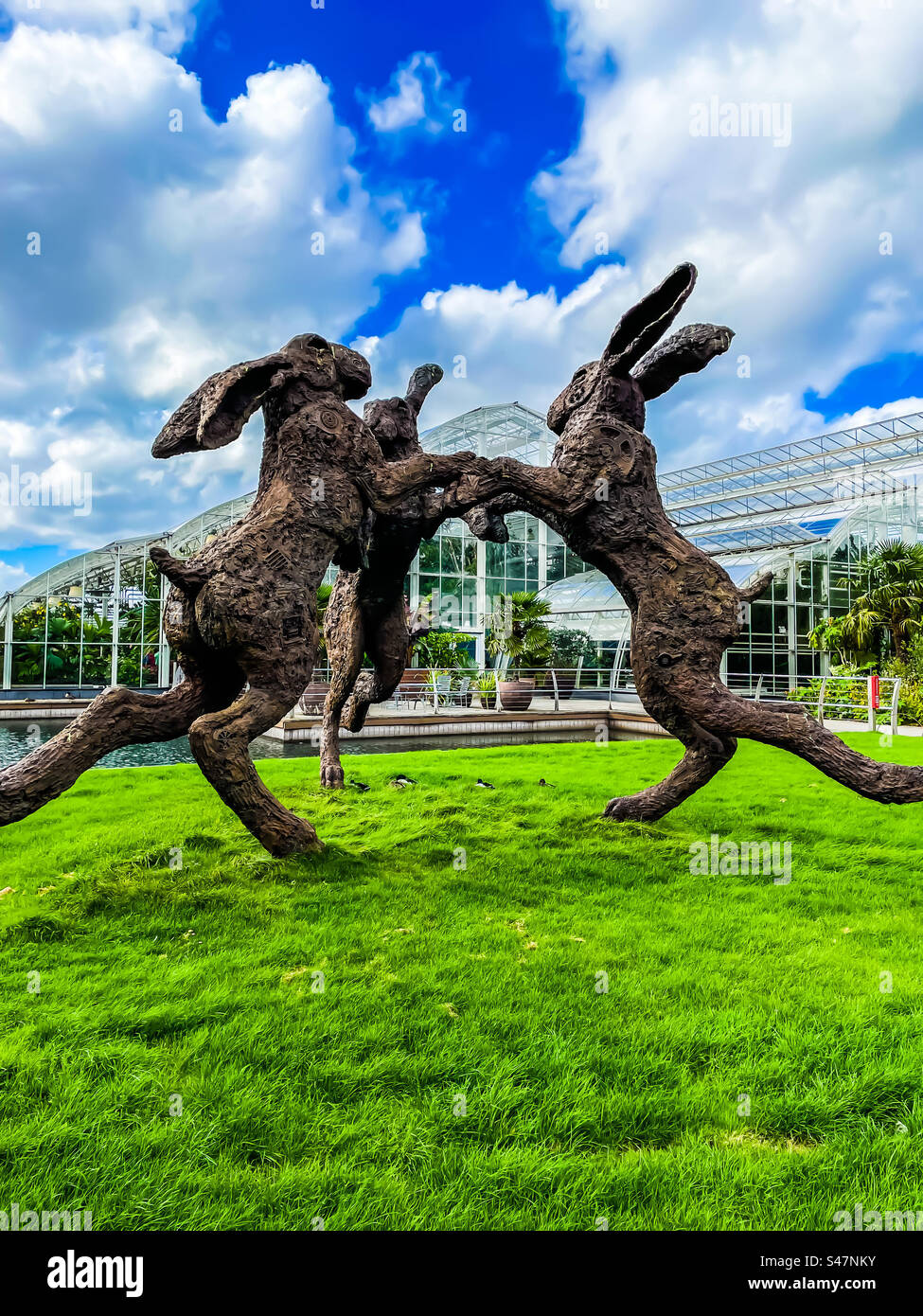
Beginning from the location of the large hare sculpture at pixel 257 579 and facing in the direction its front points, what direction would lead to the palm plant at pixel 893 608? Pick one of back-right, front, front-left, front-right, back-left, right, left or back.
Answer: front

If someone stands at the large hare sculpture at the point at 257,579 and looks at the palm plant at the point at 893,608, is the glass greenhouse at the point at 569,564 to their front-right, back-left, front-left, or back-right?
front-left
